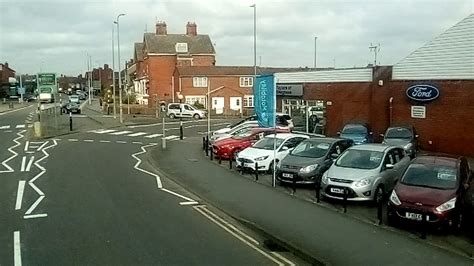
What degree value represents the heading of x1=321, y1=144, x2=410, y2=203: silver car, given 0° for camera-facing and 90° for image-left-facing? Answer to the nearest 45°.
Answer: approximately 45°

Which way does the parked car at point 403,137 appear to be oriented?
toward the camera

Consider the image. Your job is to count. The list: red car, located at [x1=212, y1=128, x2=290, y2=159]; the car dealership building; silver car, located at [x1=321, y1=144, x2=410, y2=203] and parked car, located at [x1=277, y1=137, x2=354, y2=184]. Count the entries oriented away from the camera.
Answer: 0

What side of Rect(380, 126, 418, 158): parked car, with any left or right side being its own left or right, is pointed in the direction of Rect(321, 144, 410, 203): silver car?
front

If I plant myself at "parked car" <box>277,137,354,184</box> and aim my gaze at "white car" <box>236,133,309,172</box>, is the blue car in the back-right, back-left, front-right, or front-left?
front-right

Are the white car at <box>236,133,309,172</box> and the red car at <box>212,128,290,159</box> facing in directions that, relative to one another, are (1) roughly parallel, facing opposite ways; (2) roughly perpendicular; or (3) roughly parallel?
roughly parallel

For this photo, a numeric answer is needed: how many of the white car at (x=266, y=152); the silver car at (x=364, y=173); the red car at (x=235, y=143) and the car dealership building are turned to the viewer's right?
0

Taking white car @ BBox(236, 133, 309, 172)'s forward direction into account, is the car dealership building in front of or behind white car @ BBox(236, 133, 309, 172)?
behind

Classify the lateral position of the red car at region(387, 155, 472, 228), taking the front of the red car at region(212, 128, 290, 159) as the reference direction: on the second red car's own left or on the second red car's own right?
on the second red car's own left

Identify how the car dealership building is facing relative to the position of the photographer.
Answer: facing the viewer and to the left of the viewer

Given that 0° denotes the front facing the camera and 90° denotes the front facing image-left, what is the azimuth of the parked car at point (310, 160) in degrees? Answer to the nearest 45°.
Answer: approximately 45°
